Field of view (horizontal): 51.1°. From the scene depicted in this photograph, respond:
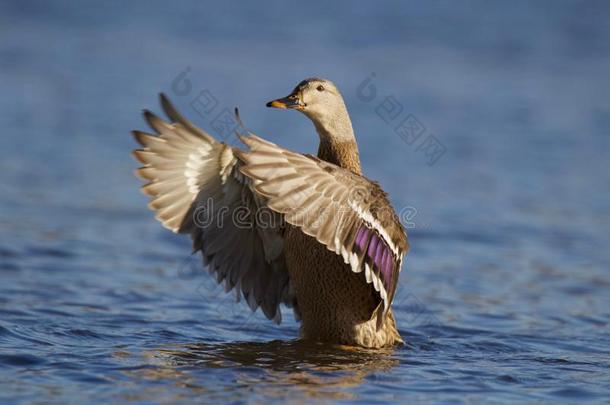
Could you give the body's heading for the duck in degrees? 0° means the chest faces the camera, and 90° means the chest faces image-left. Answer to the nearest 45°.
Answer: approximately 90°
